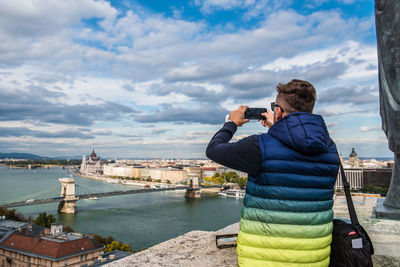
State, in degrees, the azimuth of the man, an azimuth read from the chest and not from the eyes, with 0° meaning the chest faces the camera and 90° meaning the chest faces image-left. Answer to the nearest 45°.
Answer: approximately 135°

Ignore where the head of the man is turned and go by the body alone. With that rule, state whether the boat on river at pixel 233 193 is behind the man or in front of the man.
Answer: in front

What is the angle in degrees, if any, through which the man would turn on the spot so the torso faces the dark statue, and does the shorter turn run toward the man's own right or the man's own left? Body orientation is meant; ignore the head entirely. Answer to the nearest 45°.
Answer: approximately 90° to the man's own right

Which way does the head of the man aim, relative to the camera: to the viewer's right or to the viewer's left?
to the viewer's left

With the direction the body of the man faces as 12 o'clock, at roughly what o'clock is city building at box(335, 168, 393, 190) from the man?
The city building is roughly at 2 o'clock from the man.

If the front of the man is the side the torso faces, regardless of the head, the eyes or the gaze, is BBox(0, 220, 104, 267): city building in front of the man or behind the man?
in front
